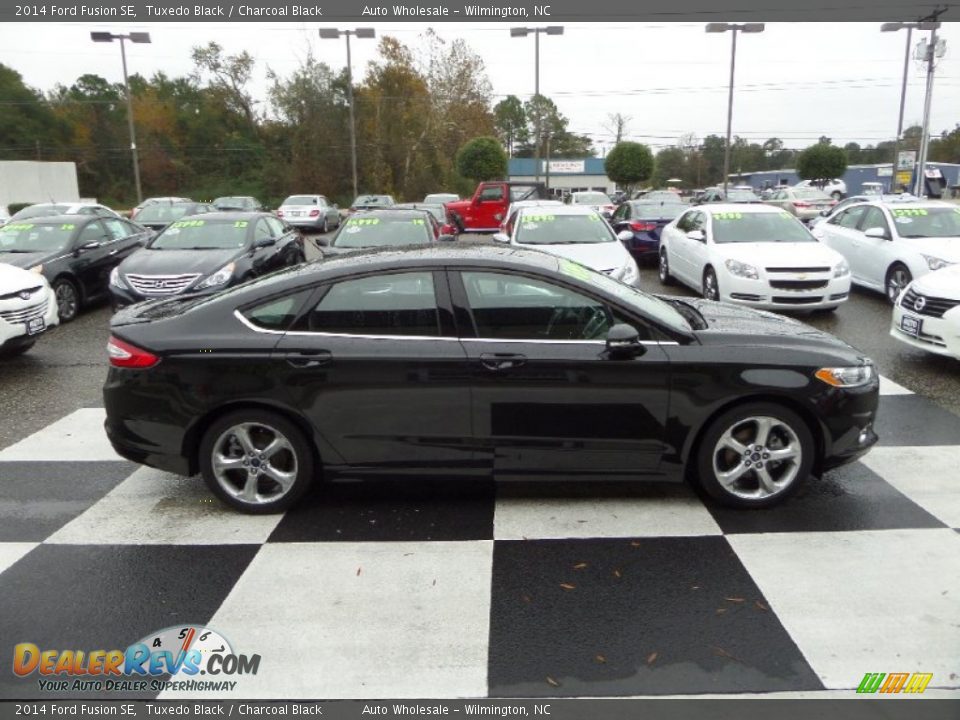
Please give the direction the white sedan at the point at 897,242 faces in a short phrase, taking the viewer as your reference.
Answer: facing the viewer and to the right of the viewer

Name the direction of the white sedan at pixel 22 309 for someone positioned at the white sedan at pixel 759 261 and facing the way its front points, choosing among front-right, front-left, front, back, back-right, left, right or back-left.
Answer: right

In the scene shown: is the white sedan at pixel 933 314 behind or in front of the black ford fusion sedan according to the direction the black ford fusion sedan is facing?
in front

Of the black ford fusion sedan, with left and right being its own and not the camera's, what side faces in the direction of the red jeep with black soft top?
left

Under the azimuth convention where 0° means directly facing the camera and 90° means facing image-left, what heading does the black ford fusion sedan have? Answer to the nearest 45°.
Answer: approximately 270°

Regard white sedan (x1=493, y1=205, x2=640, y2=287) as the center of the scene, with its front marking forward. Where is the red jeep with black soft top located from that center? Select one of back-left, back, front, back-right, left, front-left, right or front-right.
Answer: back-left

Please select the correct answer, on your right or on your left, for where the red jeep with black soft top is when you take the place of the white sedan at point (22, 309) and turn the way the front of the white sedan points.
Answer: on your left

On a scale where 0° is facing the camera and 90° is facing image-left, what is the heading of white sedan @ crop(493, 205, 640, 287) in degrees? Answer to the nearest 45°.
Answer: approximately 315°

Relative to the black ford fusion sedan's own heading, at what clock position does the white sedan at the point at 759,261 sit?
The white sedan is roughly at 10 o'clock from the black ford fusion sedan.

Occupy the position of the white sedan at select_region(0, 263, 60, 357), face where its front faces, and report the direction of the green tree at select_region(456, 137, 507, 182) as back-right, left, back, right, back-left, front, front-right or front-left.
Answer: left

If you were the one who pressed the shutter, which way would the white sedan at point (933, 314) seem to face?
facing the viewer and to the left of the viewer

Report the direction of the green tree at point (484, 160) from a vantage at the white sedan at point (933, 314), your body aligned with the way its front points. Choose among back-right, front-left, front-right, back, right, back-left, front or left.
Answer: right

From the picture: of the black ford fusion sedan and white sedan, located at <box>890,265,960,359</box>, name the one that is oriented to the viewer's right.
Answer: the black ford fusion sedan
